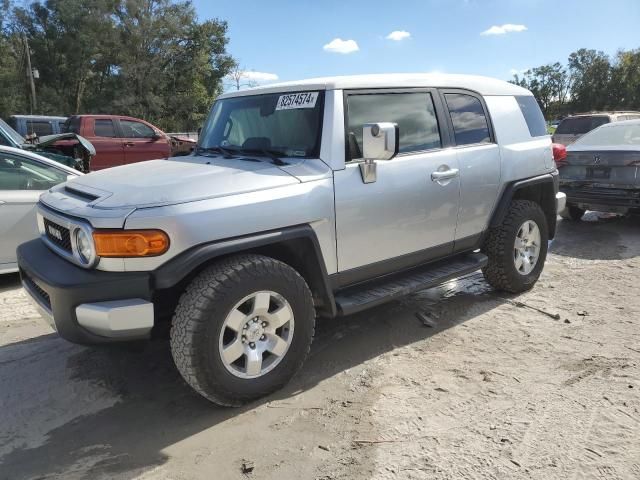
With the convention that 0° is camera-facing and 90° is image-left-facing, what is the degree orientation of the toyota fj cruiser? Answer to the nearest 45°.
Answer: approximately 45°

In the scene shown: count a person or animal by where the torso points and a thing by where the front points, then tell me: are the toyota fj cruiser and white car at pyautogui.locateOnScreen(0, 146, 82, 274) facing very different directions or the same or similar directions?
very different directions

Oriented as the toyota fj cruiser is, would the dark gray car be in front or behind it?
behind

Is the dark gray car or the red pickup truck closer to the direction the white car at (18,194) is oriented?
the dark gray car

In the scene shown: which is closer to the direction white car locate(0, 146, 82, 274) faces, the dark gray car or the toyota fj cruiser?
the dark gray car

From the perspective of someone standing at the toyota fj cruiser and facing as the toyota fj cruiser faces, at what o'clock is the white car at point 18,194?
The white car is roughly at 3 o'clock from the toyota fj cruiser.

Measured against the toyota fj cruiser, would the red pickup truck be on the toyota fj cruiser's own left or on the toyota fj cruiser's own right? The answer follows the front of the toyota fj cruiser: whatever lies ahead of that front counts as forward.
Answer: on the toyota fj cruiser's own right

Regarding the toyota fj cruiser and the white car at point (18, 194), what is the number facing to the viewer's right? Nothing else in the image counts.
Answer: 1

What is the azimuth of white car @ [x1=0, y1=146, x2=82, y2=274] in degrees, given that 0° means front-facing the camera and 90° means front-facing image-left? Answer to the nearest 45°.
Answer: approximately 270°

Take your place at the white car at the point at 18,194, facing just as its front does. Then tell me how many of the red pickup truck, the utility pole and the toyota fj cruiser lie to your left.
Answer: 2
